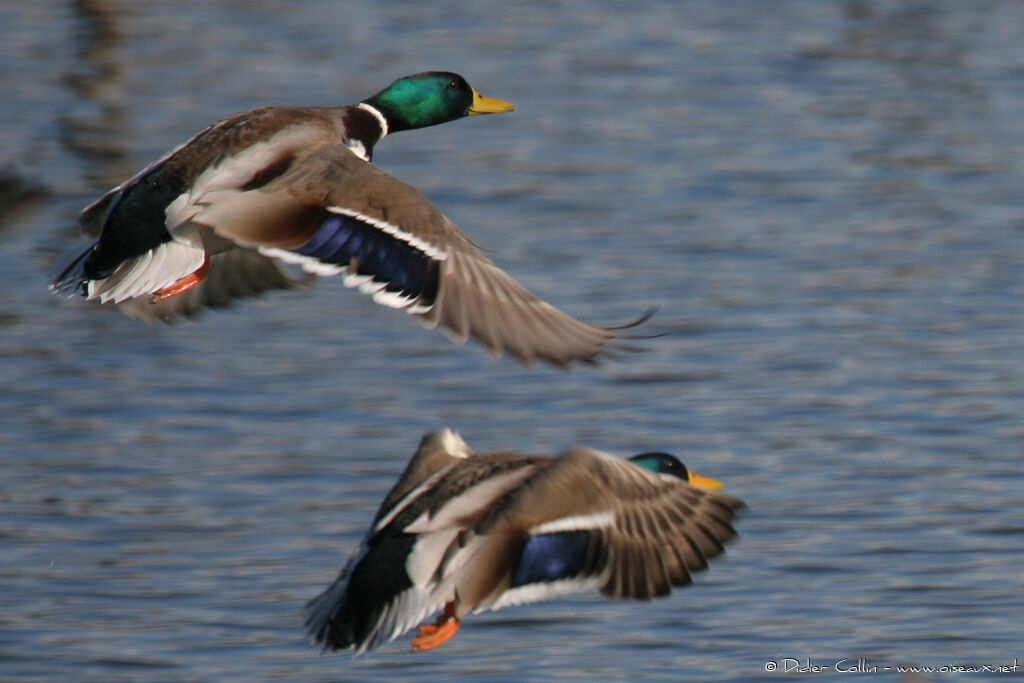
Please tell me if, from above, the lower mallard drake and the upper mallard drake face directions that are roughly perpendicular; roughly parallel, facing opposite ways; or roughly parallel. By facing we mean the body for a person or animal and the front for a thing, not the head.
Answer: roughly parallel

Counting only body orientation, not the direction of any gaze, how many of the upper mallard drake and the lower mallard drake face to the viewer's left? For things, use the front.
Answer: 0

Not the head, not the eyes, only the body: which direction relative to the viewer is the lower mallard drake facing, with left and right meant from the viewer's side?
facing away from the viewer and to the right of the viewer

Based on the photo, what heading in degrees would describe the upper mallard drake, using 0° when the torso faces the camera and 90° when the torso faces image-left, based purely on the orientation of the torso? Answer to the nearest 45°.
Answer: approximately 225°
